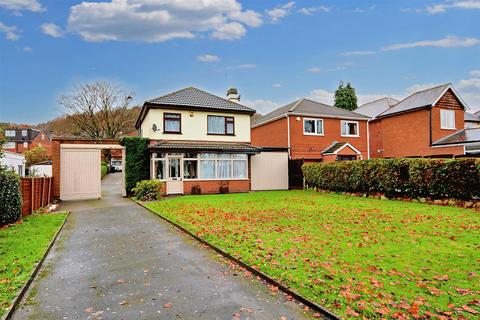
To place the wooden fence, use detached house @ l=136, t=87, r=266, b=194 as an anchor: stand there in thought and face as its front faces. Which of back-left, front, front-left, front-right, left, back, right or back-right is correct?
front-right

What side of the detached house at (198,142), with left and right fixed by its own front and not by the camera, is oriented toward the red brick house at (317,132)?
left

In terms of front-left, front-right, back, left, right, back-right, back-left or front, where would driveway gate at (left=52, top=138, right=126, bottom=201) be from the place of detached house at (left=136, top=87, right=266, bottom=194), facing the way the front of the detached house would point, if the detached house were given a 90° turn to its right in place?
front

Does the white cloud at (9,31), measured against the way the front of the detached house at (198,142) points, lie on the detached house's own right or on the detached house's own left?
on the detached house's own right

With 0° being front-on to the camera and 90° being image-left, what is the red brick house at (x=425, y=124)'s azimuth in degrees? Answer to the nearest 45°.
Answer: approximately 315°

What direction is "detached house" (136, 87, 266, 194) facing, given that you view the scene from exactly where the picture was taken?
facing the viewer

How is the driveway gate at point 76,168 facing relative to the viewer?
toward the camera

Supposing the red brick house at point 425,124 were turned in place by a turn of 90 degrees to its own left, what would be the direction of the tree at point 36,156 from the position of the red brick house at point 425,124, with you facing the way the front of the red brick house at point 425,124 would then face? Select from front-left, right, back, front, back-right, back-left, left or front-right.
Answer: back-left

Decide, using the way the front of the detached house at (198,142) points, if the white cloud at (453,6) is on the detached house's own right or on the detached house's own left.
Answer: on the detached house's own left

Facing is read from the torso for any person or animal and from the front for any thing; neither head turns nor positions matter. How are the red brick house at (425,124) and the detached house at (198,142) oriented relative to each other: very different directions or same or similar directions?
same or similar directions
